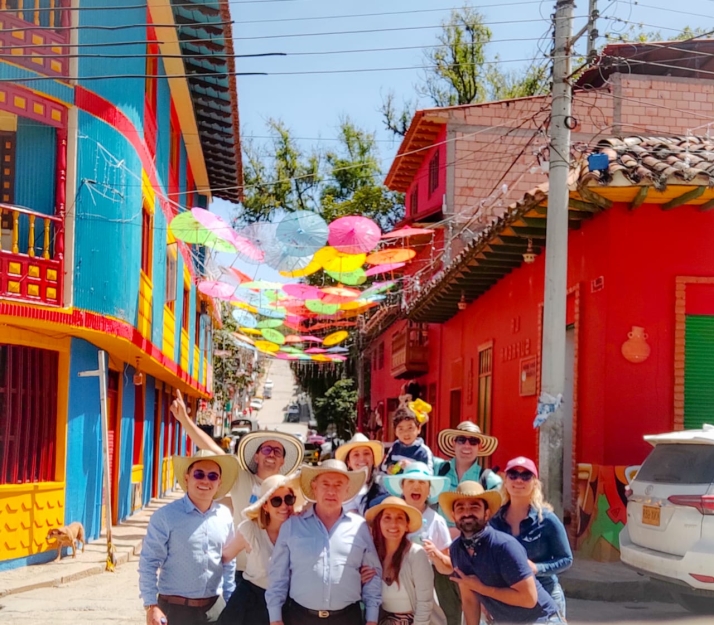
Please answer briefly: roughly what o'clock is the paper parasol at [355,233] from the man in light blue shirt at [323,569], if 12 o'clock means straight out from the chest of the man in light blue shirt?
The paper parasol is roughly at 6 o'clock from the man in light blue shirt.

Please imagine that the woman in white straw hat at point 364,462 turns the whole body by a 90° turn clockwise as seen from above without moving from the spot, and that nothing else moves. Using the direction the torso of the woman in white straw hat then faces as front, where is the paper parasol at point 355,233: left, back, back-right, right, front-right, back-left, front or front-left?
right

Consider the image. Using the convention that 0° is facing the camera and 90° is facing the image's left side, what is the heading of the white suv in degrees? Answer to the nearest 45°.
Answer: approximately 225°

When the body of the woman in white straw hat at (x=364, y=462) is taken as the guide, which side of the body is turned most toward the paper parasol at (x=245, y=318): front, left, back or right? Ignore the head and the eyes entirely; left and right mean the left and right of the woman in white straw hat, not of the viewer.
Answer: back

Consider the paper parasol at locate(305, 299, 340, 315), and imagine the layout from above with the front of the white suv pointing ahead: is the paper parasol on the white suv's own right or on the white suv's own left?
on the white suv's own left

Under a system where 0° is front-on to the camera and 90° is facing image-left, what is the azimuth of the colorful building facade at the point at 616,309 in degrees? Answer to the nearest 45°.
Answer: approximately 45°
